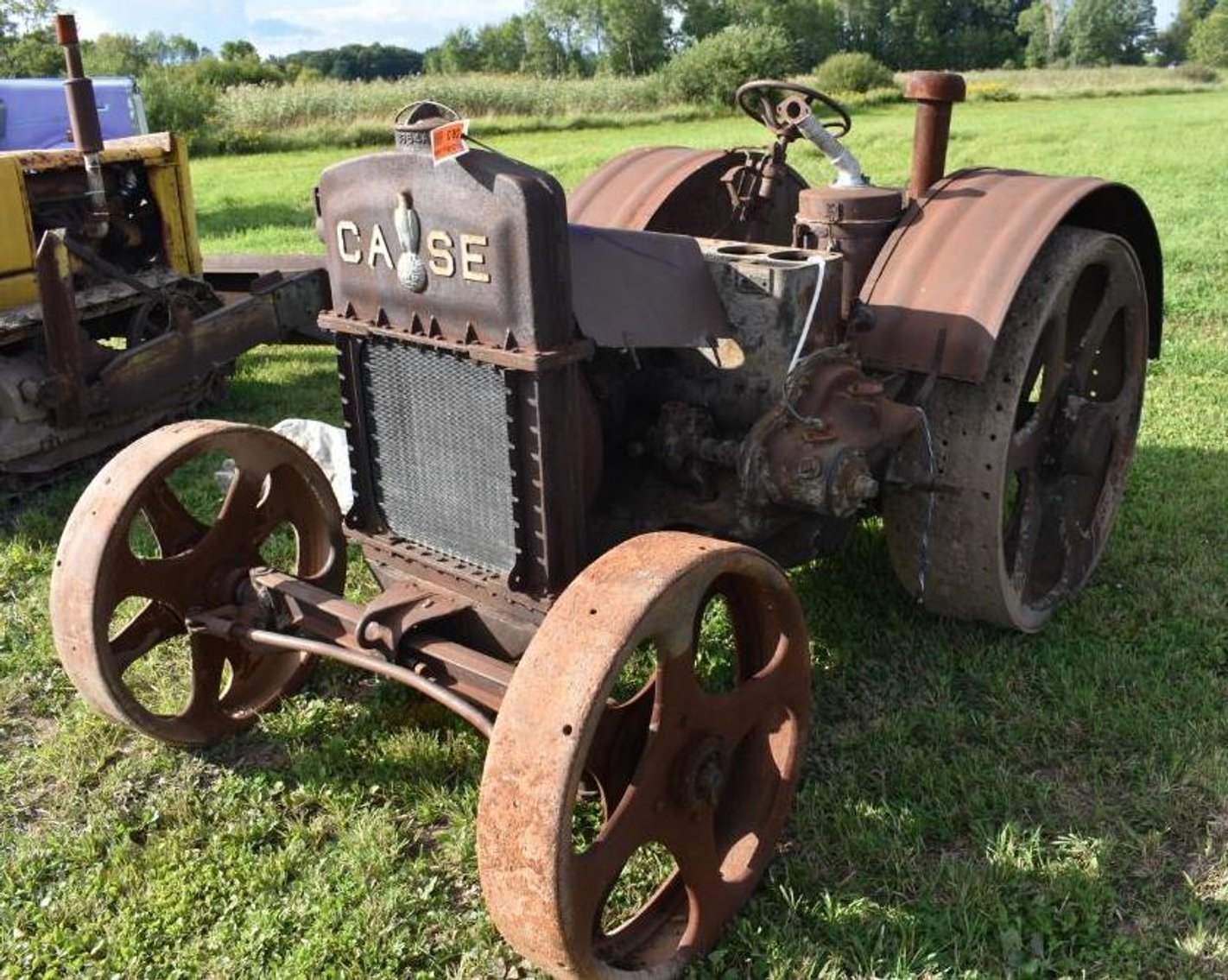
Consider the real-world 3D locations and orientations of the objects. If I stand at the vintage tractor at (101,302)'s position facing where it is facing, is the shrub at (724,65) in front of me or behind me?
in front

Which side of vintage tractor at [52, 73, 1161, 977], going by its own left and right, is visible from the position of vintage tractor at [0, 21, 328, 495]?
right

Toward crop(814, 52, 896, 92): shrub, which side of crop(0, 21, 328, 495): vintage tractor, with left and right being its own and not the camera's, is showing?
front

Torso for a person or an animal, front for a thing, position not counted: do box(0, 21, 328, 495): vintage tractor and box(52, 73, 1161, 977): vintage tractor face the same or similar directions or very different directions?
very different directions

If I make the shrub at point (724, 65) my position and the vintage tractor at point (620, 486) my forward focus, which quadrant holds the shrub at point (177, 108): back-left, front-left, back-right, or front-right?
front-right

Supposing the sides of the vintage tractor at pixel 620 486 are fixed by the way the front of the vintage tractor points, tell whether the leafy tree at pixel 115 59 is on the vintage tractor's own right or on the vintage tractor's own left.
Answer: on the vintage tractor's own right

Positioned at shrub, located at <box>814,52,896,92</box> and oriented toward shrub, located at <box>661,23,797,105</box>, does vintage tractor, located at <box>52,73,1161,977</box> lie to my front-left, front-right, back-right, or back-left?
front-left

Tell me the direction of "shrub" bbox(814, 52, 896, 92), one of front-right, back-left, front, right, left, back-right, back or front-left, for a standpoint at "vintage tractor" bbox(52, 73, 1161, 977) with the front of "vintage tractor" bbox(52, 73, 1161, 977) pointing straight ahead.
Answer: back-right

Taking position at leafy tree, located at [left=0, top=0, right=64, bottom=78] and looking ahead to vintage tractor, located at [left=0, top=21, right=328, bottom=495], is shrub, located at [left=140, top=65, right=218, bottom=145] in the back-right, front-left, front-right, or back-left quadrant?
front-left

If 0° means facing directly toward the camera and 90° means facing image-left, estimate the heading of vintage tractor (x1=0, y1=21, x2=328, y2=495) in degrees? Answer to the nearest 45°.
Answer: approximately 225°

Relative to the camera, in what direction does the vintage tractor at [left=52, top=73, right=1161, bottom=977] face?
facing the viewer and to the left of the viewer

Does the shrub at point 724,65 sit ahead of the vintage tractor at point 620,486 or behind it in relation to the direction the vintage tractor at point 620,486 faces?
behind
